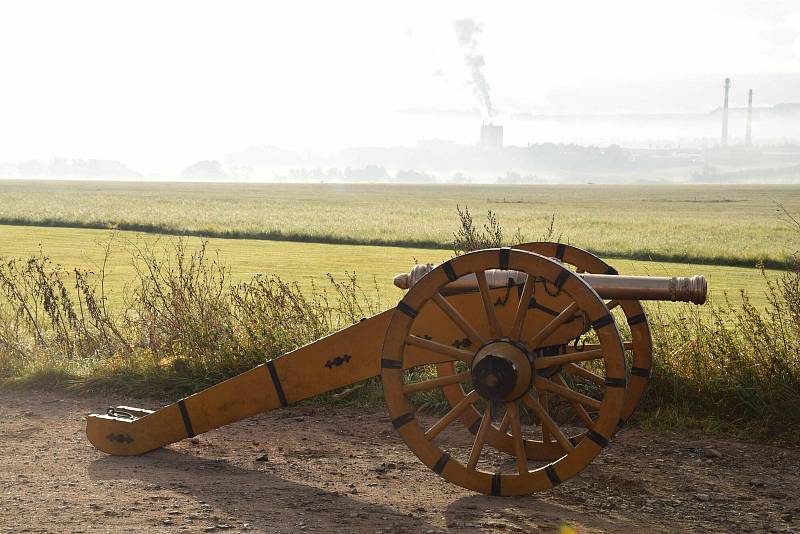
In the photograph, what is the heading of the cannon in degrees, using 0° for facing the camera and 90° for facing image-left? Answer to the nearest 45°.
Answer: approximately 270°
